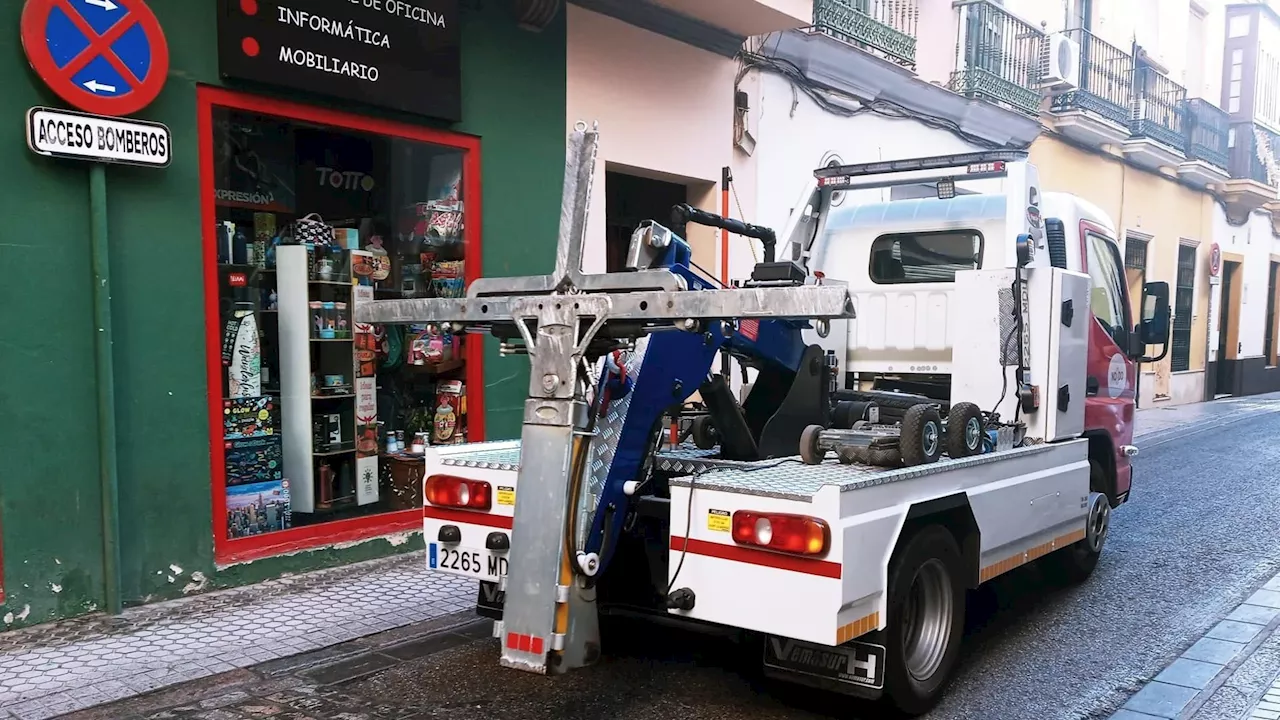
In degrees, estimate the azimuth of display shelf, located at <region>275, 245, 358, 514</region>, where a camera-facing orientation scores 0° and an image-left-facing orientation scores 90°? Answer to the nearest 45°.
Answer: approximately 315°

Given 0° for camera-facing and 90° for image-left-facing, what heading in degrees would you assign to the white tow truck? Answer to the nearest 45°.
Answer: approximately 225°

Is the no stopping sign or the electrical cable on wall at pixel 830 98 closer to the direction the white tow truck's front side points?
the electrical cable on wall

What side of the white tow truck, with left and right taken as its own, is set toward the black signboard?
left

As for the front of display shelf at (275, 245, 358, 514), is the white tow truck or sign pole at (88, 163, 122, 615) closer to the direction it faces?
the white tow truck

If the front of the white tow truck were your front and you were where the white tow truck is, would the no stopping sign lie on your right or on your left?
on your left

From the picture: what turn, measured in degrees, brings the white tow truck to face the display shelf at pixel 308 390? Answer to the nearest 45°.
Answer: approximately 90° to its left
